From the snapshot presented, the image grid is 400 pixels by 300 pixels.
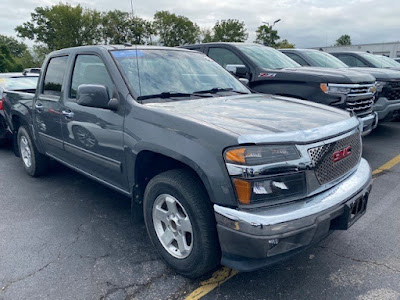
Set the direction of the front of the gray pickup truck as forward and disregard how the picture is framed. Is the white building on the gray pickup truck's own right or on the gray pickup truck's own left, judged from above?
on the gray pickup truck's own left

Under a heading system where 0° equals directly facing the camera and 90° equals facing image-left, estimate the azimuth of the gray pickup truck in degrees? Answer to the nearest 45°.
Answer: approximately 315°

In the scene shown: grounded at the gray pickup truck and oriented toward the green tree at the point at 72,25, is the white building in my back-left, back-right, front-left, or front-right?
front-right

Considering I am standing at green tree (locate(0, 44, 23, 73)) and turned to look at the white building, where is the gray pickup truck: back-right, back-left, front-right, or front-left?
front-right

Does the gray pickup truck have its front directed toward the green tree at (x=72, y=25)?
no

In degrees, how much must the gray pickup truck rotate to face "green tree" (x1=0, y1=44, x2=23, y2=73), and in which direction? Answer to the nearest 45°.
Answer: approximately 180°

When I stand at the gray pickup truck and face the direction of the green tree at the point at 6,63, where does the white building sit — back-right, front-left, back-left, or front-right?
front-right

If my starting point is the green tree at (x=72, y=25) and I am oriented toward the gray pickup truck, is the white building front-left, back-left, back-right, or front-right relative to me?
front-left
